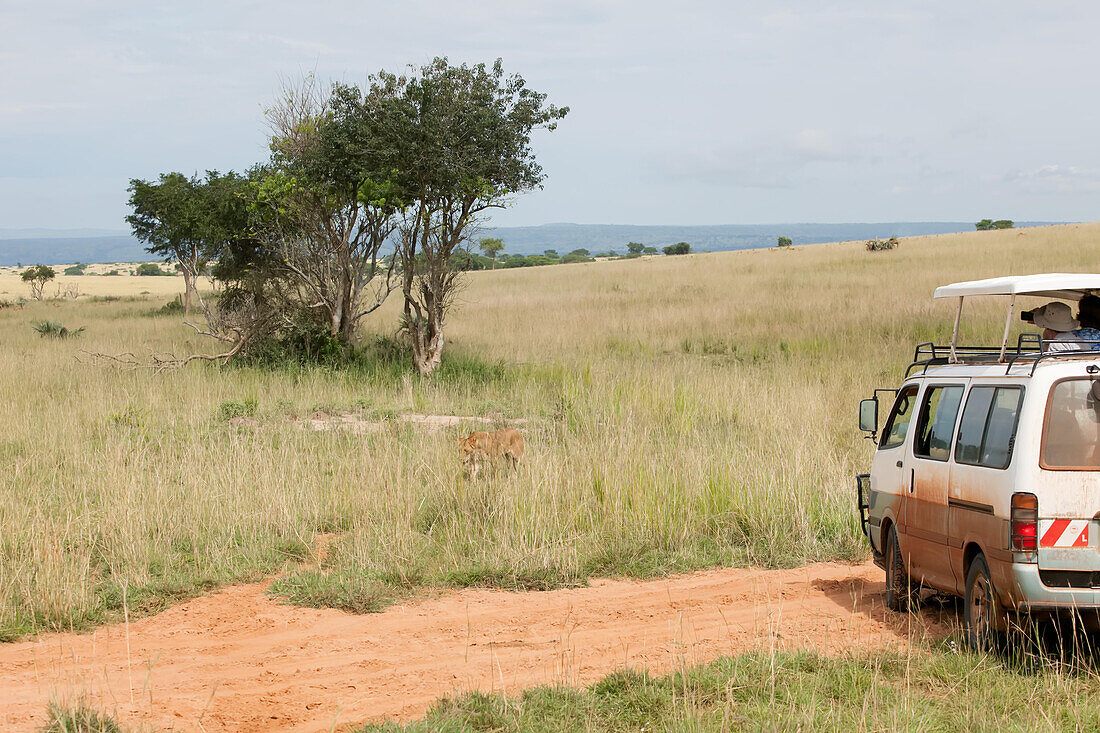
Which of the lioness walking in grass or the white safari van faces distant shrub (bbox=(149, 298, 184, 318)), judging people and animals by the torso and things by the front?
the white safari van

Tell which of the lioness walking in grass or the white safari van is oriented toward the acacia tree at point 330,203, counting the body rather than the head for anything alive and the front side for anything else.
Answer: the white safari van

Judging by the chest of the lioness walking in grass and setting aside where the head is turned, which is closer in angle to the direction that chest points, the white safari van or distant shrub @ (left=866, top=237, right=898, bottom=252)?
the white safari van

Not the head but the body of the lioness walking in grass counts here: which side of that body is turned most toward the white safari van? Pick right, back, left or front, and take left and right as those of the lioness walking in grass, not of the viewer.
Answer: left

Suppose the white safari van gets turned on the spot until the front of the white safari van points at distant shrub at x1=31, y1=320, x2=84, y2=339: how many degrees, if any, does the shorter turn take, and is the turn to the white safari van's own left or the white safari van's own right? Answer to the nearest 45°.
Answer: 0° — it already faces it

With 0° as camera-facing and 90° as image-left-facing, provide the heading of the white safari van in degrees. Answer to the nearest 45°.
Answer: approximately 135°

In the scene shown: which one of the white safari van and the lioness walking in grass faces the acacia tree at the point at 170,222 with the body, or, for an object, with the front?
the white safari van

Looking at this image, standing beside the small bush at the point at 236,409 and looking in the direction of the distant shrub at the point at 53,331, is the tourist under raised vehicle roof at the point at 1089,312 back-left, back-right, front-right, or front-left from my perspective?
back-right
